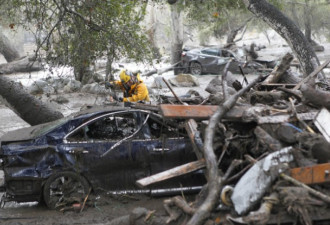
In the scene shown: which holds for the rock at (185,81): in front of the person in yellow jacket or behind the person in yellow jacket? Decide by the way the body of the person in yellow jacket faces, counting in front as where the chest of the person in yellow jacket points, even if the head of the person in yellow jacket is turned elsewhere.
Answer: behind

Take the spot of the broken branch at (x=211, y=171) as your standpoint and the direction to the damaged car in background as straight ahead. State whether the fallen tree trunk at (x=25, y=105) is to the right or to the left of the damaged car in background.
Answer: left

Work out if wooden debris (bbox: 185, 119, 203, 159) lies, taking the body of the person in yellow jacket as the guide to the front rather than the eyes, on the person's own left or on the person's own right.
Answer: on the person's own left
